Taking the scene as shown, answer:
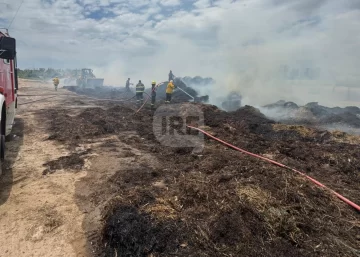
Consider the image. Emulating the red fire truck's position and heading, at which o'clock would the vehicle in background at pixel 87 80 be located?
The vehicle in background is roughly at 11 o'clock from the red fire truck.

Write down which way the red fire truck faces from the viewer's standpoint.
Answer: facing away from the viewer and to the right of the viewer

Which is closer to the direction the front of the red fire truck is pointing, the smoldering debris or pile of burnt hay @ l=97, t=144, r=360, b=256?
the smoldering debris

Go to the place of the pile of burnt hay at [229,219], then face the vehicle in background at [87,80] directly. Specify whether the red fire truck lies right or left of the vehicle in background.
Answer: left

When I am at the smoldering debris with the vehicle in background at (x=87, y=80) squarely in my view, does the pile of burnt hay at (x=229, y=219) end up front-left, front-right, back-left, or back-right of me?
back-left
